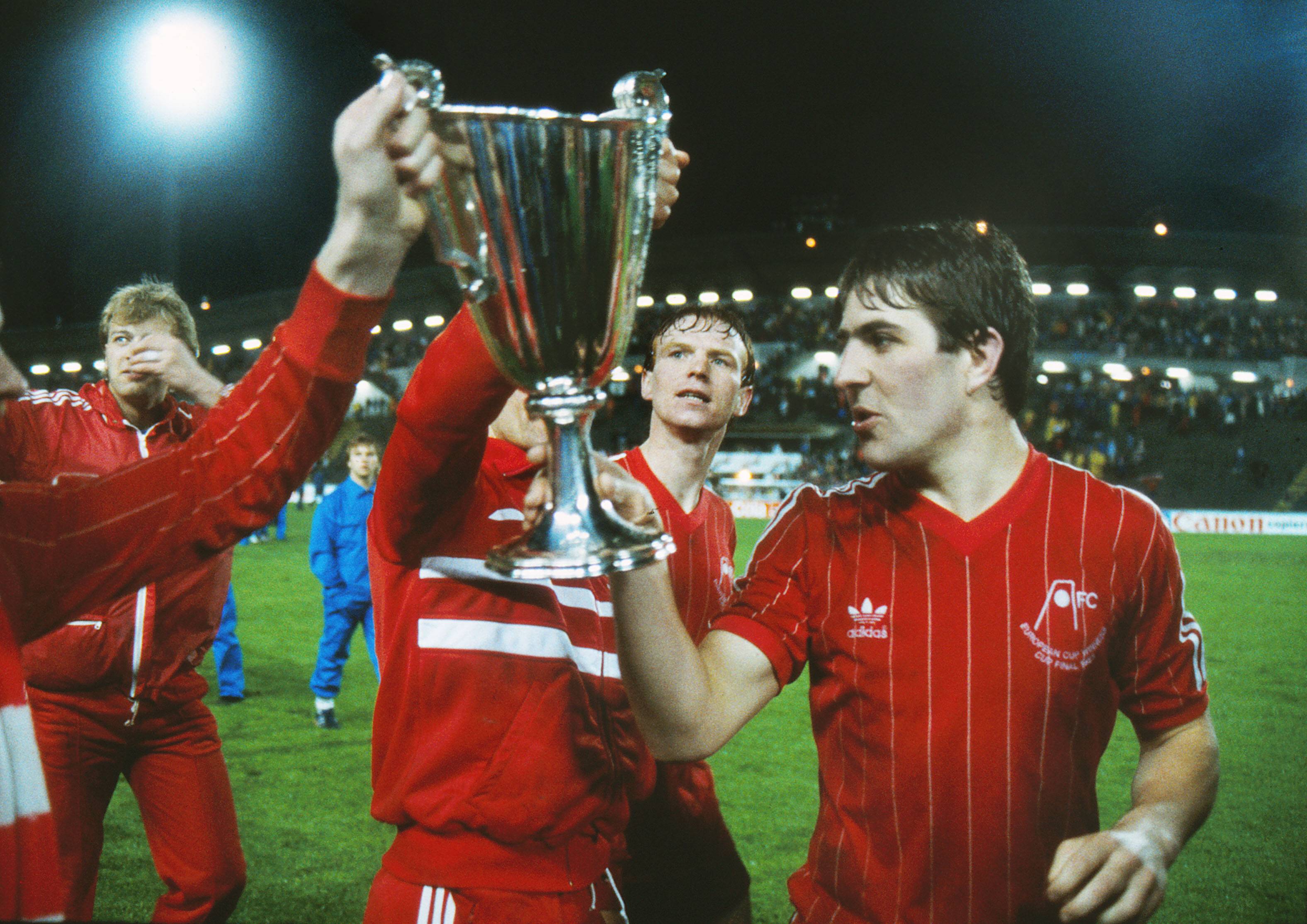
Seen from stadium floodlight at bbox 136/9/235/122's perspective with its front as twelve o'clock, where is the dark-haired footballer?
The dark-haired footballer is roughly at 12 o'clock from the stadium floodlight.

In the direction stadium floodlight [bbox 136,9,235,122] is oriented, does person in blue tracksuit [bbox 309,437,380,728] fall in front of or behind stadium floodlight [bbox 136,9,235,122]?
in front

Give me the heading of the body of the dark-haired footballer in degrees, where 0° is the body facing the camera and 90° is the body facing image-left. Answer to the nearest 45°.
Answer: approximately 0°

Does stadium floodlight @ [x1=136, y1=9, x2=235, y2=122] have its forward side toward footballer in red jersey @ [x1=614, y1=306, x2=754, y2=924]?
yes

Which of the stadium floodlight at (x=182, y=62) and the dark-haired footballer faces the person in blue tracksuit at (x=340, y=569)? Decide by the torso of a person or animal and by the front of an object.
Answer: the stadium floodlight

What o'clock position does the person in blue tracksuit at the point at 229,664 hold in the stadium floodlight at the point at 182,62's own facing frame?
The person in blue tracksuit is roughly at 12 o'clock from the stadium floodlight.

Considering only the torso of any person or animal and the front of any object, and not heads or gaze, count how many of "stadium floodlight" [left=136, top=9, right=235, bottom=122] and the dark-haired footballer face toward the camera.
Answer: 2

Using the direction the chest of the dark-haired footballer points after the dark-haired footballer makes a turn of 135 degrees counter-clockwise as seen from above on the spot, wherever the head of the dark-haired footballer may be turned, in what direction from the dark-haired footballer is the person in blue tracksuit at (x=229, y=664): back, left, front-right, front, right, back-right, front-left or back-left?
left

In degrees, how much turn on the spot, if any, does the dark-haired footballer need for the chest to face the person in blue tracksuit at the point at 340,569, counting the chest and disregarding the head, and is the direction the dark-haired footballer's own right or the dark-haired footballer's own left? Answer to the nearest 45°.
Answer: approximately 135° to the dark-haired footballer's own right
